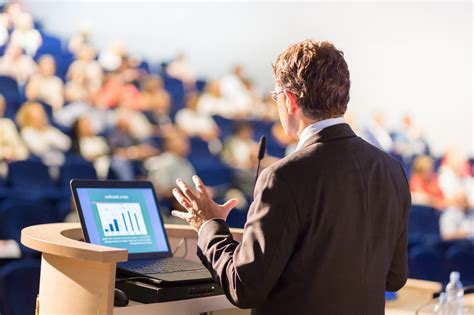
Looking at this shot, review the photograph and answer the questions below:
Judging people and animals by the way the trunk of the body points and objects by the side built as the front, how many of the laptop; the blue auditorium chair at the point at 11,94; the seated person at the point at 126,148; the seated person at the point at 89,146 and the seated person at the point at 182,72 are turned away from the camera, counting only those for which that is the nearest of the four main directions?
0

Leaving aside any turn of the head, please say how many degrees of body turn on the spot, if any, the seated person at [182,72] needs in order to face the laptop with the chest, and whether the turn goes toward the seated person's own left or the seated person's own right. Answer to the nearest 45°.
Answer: approximately 45° to the seated person's own right

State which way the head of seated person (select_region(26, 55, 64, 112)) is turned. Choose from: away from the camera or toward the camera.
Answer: toward the camera

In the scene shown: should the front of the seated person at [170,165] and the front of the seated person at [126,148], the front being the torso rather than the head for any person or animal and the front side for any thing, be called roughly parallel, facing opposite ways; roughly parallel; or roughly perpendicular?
roughly parallel

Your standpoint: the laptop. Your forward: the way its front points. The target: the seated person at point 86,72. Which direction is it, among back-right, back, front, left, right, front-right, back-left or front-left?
back-left

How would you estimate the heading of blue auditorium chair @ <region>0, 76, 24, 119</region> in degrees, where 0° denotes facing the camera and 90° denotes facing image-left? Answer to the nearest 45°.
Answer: approximately 315°

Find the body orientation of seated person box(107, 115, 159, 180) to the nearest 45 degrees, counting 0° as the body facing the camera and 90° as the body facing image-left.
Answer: approximately 315°

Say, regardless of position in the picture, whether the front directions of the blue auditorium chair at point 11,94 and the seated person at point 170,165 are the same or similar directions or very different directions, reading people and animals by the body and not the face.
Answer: same or similar directions

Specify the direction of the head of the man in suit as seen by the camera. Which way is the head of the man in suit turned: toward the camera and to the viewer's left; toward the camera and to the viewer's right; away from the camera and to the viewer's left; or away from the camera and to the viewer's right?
away from the camera and to the viewer's left

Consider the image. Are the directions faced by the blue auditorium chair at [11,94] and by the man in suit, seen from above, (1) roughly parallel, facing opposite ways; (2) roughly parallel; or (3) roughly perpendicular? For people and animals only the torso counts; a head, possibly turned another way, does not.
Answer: roughly parallel, facing opposite ways

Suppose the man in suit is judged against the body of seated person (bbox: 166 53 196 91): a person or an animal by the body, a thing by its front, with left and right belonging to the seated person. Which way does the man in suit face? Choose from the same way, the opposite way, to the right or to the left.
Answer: the opposite way

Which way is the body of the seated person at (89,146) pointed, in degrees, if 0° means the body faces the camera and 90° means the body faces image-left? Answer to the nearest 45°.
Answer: approximately 315°

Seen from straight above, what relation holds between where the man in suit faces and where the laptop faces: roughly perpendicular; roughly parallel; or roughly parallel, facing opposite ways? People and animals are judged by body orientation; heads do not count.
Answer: roughly parallel, facing opposite ways

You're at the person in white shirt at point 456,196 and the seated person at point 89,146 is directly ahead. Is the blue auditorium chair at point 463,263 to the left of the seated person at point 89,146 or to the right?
left

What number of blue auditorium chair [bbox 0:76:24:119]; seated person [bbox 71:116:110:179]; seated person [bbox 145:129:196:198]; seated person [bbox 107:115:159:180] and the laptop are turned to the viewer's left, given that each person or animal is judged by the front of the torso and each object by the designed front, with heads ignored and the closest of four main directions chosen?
0

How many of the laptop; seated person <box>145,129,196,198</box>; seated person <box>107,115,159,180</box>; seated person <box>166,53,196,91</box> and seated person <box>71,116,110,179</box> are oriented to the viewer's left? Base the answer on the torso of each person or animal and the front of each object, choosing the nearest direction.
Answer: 0

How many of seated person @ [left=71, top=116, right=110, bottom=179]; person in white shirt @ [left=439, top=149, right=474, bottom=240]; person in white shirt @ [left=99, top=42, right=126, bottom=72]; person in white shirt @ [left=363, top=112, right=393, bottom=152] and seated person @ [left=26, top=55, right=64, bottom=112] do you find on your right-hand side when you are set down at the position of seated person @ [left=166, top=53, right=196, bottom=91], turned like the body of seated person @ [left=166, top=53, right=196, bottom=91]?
3

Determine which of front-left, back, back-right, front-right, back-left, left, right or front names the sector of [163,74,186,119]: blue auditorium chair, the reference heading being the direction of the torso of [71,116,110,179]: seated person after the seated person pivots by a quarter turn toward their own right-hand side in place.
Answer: back
